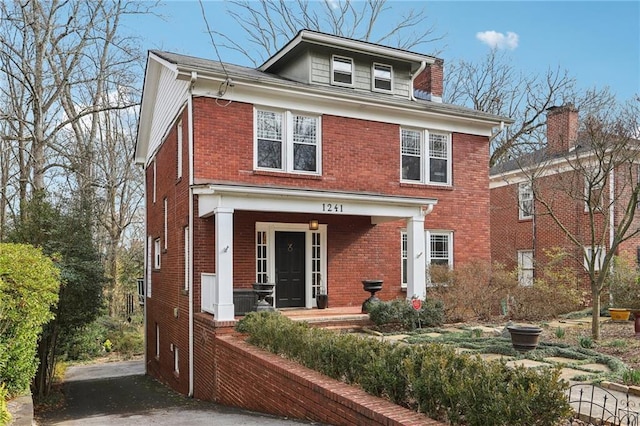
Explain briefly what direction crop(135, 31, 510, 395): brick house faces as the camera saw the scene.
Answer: facing the viewer and to the right of the viewer

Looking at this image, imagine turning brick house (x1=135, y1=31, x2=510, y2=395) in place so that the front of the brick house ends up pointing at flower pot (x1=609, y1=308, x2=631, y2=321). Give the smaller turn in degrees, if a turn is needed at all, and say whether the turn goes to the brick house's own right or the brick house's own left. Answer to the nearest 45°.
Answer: approximately 45° to the brick house's own left

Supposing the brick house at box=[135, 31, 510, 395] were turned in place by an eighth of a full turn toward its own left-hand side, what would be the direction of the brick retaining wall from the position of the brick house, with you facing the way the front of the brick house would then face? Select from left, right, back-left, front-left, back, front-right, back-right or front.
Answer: right

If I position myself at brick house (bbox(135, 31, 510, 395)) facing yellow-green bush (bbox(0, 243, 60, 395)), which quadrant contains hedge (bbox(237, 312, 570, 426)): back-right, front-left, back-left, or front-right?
front-left

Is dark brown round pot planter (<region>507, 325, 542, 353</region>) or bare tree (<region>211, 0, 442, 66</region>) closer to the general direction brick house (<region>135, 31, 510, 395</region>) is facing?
the dark brown round pot planter

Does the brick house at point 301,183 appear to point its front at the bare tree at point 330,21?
no

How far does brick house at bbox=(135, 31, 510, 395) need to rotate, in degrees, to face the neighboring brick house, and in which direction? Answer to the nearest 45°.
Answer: approximately 90° to its left

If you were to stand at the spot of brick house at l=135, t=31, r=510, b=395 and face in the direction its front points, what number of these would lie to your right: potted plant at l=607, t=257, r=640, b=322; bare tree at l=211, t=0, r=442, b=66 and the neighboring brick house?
0
